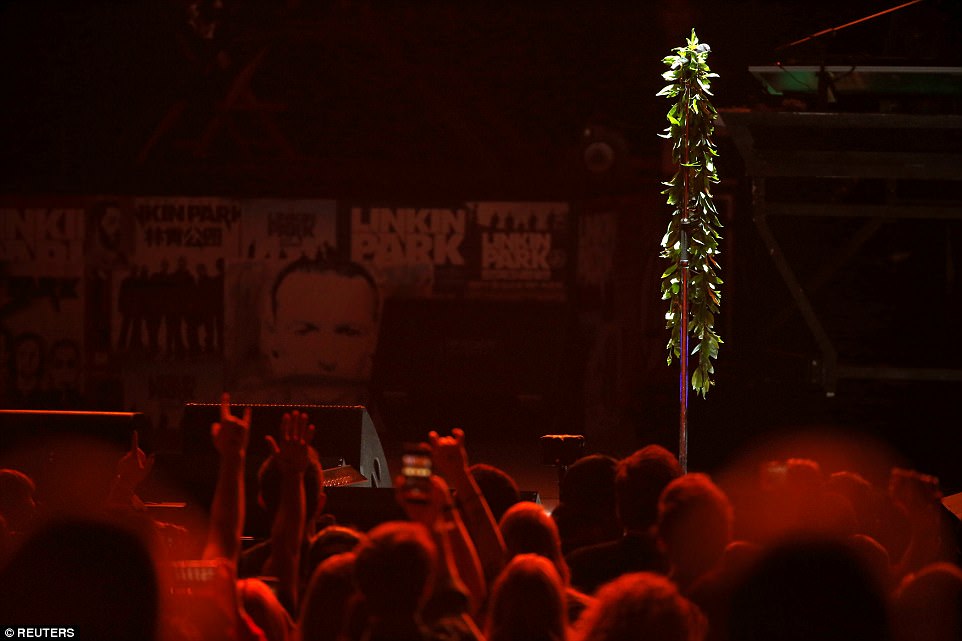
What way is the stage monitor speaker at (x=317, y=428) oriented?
away from the camera

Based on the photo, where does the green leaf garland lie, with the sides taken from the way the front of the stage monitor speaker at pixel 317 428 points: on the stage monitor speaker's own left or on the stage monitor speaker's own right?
on the stage monitor speaker's own right
